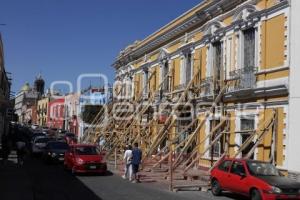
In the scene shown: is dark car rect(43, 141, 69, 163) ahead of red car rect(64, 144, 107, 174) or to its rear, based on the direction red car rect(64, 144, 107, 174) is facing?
to the rear

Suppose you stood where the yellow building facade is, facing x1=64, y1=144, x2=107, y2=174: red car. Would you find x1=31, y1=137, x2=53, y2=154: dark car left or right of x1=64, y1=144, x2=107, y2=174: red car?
right

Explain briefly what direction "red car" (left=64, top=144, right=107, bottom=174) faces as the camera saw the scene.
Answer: facing the viewer and to the right of the viewer

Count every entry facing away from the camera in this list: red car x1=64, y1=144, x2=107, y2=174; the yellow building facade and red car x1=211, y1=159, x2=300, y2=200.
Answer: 0

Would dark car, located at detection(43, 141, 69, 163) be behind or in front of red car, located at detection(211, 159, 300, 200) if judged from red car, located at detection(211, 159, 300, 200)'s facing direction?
behind

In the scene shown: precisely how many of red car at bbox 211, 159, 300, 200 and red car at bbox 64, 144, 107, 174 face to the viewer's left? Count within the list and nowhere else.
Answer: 0

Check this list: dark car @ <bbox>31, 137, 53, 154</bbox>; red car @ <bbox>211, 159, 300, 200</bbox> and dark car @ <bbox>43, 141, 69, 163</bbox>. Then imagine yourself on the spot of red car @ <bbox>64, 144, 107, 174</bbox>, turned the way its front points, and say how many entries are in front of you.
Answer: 1
